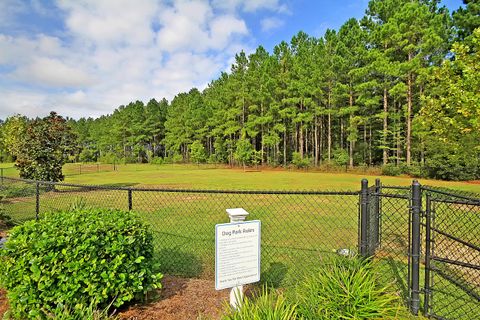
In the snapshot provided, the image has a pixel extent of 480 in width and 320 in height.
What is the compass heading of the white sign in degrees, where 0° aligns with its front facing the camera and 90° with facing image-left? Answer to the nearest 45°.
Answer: approximately 315°

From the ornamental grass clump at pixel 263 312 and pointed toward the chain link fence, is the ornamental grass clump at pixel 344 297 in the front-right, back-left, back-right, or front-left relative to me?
front-right

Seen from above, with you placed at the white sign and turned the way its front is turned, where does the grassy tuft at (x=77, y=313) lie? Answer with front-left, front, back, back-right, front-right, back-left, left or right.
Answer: back-right

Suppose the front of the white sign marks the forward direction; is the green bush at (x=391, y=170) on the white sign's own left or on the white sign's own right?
on the white sign's own left

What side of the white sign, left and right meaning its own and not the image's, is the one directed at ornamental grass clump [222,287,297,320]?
front

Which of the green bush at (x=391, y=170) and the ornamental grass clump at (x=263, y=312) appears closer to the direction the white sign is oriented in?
the ornamental grass clump

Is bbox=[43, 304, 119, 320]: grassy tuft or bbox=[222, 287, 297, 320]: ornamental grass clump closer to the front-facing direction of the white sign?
the ornamental grass clump

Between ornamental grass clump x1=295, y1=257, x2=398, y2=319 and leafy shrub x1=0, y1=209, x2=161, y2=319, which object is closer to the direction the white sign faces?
the ornamental grass clump

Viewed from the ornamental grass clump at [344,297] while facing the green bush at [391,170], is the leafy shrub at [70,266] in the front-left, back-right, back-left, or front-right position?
back-left

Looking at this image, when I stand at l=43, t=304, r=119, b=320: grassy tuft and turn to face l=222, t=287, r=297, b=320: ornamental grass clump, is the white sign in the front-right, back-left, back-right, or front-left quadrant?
front-left
